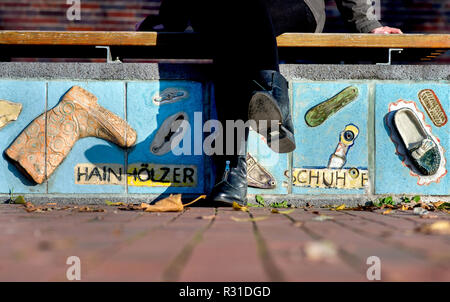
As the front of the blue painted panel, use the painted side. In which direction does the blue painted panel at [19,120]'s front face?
toward the camera

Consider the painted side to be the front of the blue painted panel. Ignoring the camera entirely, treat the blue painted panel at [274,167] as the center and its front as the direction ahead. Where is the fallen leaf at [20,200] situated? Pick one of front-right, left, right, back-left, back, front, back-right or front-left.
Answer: right

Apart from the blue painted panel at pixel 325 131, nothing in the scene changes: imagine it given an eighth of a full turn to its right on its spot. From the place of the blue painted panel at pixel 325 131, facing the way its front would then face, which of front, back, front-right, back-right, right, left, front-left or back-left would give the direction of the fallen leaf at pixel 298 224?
front-left

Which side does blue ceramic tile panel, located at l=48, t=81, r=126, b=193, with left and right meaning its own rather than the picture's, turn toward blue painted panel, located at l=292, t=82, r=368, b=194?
left

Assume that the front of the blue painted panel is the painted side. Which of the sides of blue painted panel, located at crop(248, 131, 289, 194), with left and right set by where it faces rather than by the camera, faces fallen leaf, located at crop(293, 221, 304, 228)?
front

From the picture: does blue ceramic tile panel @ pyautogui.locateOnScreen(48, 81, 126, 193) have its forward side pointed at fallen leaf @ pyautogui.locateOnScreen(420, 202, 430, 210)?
no

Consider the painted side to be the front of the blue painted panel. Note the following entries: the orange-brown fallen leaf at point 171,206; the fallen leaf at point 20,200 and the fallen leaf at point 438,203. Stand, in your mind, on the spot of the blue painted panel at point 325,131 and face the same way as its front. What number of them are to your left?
1

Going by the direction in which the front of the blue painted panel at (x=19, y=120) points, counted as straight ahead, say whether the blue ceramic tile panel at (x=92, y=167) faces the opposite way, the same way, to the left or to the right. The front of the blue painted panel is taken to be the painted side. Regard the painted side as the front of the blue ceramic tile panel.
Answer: the same way

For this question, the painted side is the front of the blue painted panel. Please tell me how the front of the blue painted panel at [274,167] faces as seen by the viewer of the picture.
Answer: facing the viewer

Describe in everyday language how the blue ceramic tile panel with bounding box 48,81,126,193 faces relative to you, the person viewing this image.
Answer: facing the viewer

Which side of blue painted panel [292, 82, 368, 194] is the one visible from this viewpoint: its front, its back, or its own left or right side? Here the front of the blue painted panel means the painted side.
front

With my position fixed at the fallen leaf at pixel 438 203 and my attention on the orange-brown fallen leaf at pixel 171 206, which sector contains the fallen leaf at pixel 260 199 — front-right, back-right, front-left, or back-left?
front-right

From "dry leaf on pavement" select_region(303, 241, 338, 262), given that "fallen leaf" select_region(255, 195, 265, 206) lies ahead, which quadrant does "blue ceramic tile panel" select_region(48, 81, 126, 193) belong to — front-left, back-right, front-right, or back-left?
front-left

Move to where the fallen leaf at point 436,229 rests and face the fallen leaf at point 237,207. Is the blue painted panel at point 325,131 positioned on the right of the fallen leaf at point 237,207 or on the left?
right

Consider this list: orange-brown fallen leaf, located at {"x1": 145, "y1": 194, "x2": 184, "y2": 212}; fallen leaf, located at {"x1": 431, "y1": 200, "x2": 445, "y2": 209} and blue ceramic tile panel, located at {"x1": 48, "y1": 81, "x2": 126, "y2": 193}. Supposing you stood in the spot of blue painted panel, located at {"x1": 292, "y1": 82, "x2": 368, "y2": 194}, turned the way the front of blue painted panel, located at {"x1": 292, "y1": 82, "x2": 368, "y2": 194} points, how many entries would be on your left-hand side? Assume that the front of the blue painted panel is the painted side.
1

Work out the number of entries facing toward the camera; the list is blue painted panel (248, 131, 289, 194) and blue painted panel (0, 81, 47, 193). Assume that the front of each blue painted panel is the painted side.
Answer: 2

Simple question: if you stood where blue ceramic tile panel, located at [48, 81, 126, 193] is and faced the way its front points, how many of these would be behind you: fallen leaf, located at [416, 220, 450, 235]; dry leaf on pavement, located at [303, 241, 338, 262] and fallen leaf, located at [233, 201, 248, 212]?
0

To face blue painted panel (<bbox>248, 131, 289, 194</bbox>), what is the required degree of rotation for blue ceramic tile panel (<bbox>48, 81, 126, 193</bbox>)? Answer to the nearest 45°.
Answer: approximately 90° to its left
